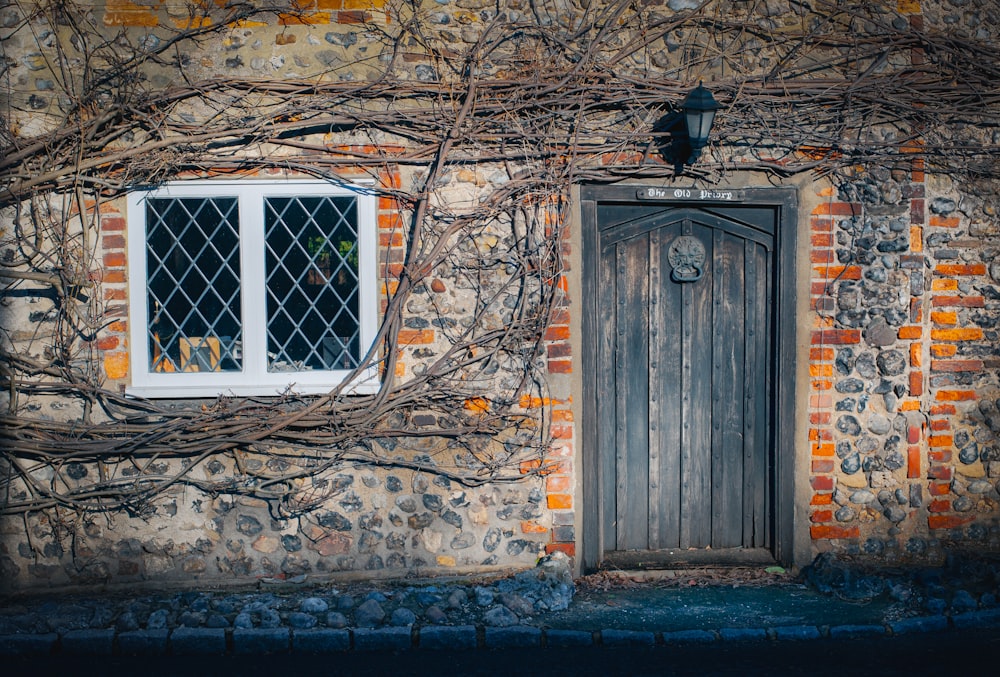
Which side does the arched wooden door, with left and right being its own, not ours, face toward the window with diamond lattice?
right

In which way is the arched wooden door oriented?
toward the camera
